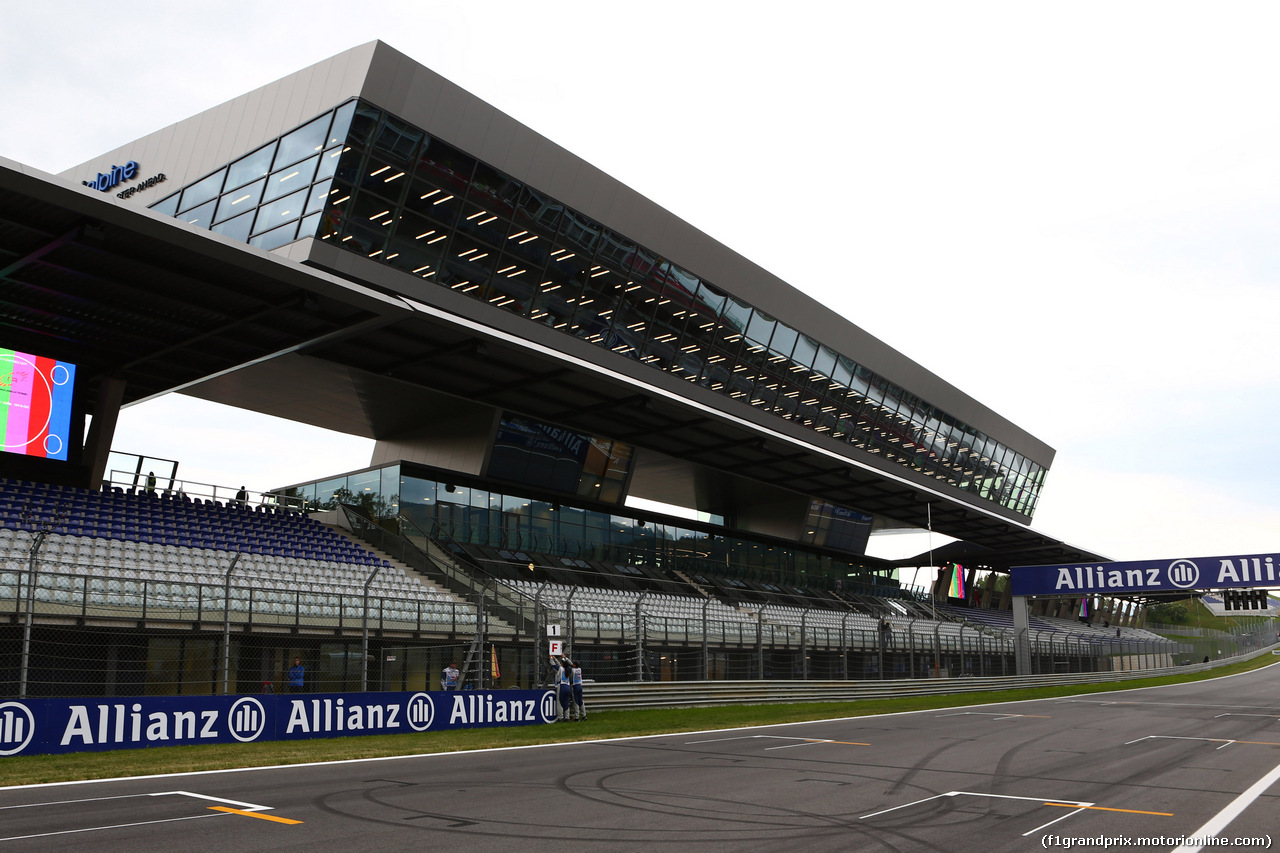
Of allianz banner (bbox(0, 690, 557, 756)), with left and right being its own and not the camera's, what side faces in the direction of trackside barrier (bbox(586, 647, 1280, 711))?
left

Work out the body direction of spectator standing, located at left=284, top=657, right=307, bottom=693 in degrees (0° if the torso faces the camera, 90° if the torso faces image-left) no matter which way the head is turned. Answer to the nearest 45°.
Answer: approximately 0°

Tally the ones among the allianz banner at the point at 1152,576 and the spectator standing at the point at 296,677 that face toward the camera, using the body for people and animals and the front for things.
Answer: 2

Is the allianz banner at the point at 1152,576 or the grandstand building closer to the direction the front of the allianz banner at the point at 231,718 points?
the allianz banner

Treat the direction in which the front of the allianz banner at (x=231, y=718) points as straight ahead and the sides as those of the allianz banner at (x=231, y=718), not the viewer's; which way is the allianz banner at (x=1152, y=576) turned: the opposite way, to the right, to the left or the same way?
to the right

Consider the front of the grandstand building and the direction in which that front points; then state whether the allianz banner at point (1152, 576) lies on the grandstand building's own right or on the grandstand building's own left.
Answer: on the grandstand building's own left

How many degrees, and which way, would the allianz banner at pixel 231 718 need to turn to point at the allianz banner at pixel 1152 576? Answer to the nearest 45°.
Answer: approximately 90° to its left

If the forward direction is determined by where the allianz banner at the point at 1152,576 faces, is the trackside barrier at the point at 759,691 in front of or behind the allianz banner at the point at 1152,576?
in front
